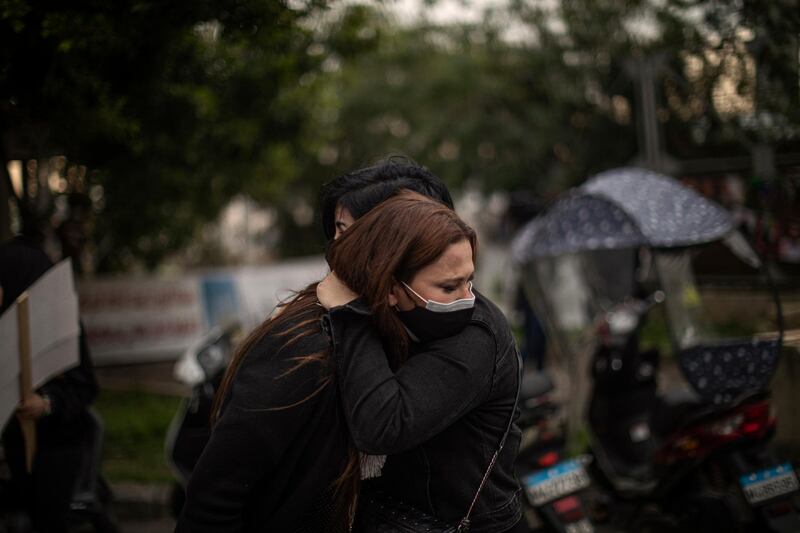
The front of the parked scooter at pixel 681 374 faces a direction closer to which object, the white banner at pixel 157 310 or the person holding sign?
the white banner

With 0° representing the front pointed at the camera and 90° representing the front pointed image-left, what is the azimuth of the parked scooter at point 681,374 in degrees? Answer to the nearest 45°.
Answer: approximately 135°

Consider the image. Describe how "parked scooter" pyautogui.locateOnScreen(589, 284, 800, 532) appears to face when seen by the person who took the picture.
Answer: facing away from the viewer and to the left of the viewer

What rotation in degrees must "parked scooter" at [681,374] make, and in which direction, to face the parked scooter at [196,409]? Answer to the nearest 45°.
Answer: approximately 45° to its left

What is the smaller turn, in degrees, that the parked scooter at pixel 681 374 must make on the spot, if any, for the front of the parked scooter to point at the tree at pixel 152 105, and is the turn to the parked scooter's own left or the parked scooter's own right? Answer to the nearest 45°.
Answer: approximately 45° to the parked scooter's own left
